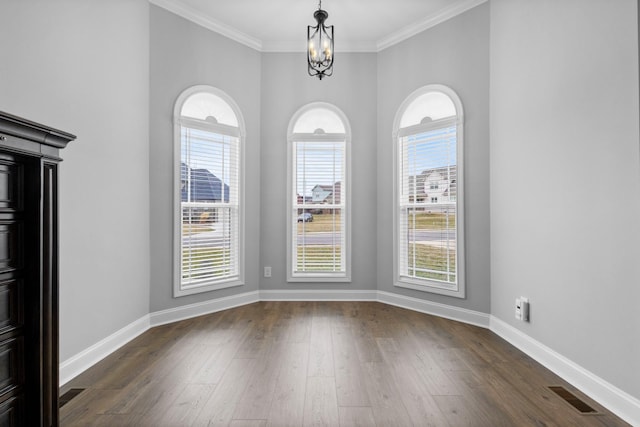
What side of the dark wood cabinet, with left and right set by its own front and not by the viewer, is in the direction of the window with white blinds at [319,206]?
left

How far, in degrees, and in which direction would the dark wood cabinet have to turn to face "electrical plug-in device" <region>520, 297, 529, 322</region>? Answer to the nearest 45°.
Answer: approximately 45° to its left

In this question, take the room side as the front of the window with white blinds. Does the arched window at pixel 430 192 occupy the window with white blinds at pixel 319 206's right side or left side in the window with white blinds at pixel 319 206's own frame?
on its left

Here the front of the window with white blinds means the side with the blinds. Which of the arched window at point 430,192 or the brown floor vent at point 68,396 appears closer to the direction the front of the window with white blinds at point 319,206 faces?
the brown floor vent

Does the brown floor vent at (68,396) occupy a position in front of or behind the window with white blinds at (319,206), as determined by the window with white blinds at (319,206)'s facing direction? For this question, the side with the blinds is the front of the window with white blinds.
in front

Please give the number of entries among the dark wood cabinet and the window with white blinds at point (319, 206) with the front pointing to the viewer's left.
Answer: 0

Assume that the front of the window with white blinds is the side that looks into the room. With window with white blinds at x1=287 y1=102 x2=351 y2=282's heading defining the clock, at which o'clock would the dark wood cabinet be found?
The dark wood cabinet is roughly at 1 o'clock from the window with white blinds.

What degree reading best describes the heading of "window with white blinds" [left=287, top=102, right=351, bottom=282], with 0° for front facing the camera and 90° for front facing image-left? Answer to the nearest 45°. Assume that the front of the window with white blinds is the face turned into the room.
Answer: approximately 0°

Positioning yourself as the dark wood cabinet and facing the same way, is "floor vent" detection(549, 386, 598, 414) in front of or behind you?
in front

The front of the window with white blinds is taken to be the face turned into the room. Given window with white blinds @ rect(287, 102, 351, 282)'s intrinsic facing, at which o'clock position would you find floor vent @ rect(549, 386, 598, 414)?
The floor vent is roughly at 11 o'clock from the window with white blinds.

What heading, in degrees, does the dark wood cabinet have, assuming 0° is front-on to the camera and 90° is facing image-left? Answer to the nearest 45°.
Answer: approximately 315°

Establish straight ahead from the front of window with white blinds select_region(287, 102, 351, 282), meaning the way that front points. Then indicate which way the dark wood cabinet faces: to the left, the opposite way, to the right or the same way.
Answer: to the left
